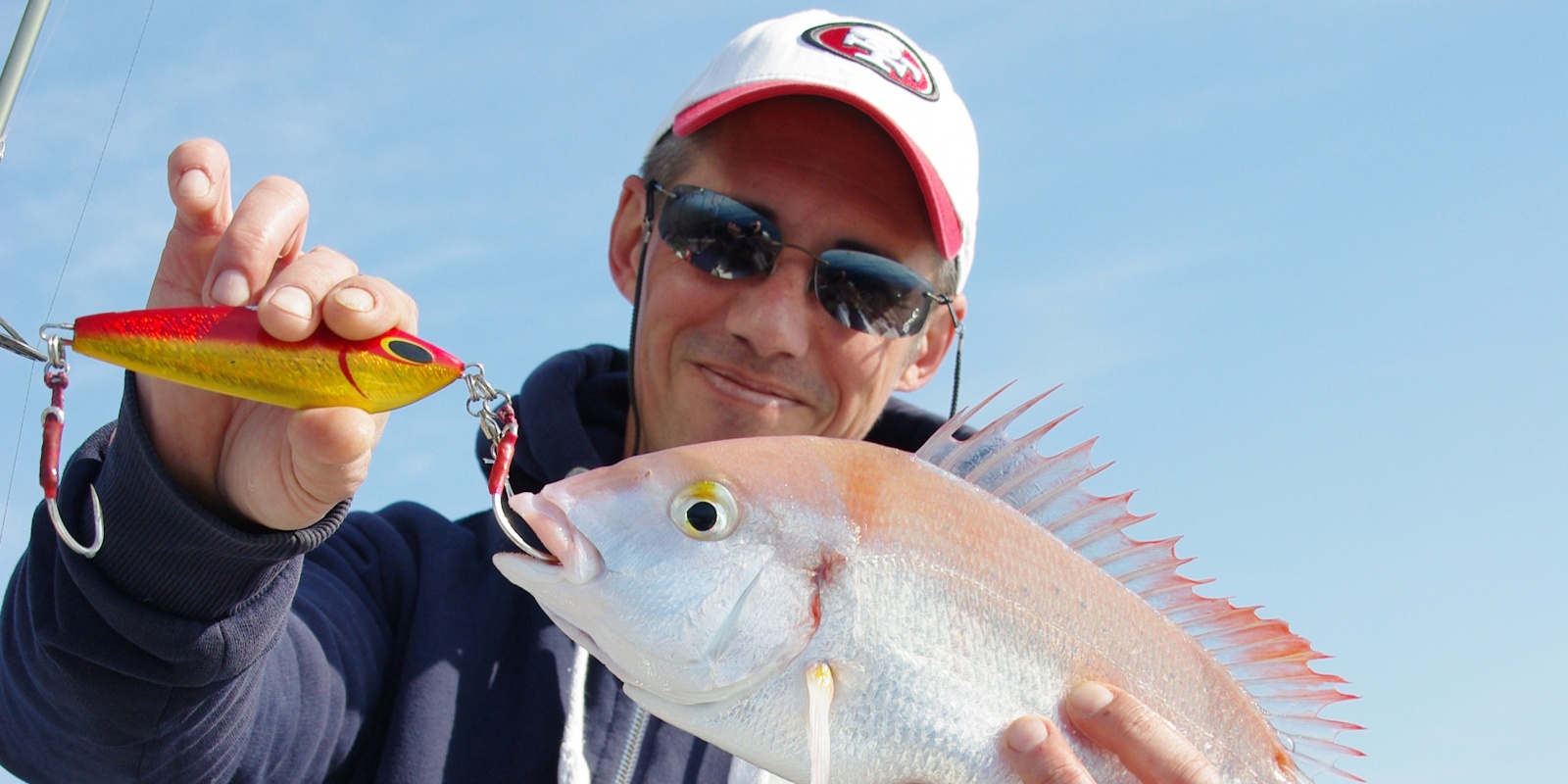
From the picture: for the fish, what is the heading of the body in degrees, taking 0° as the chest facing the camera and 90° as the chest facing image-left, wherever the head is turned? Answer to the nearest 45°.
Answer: approximately 90°

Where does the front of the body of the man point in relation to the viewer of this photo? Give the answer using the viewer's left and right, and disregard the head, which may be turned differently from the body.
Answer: facing the viewer

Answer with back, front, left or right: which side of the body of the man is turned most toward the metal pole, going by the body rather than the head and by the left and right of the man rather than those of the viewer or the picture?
right

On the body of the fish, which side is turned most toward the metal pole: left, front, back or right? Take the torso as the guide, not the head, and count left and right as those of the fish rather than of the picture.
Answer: front
